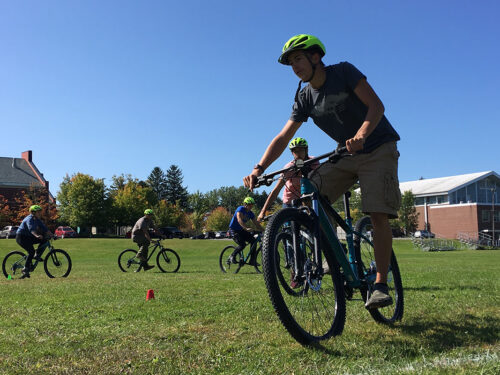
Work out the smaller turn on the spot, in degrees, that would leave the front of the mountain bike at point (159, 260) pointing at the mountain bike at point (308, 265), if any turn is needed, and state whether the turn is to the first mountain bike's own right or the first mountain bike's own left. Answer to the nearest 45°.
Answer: approximately 90° to the first mountain bike's own right

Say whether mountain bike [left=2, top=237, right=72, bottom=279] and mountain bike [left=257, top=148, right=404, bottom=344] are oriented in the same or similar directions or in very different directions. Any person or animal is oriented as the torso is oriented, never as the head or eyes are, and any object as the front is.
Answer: very different directions

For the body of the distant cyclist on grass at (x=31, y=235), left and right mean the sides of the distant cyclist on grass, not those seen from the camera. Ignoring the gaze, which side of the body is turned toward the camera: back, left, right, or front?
right

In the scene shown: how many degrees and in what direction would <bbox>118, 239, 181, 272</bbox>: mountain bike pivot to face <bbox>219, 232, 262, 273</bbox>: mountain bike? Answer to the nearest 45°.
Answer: approximately 45° to its right

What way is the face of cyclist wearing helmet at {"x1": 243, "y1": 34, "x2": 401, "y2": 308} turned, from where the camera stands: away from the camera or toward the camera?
toward the camera

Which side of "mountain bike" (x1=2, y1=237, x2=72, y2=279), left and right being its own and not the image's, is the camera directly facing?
right

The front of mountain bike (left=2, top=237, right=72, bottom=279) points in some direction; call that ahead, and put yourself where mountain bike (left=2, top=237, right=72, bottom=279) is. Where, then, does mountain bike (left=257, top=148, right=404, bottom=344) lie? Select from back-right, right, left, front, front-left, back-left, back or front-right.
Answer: right

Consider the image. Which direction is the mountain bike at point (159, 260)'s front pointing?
to the viewer's right

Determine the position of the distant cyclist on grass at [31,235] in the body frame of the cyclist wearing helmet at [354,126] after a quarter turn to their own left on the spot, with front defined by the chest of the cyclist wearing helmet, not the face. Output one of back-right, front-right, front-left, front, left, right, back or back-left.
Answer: back

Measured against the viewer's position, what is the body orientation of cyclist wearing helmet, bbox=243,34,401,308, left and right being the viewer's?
facing the viewer and to the left of the viewer

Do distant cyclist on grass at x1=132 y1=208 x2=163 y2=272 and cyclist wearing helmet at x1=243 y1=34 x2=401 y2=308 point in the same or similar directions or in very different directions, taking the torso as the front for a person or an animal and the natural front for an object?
very different directions

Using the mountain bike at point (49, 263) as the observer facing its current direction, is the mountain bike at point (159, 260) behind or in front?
in front

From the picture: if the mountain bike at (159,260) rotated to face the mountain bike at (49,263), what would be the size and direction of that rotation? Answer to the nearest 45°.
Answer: approximately 135° to its right

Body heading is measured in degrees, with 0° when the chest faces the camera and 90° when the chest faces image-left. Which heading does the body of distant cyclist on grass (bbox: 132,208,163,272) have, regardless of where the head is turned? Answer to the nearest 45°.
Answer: approximately 270°
